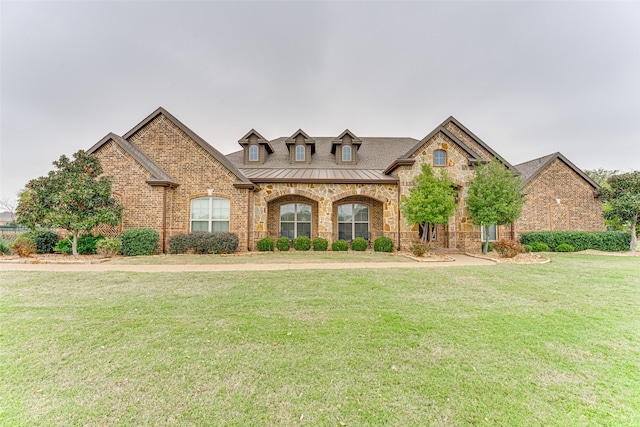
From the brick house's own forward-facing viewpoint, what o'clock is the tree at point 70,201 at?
The tree is roughly at 2 o'clock from the brick house.

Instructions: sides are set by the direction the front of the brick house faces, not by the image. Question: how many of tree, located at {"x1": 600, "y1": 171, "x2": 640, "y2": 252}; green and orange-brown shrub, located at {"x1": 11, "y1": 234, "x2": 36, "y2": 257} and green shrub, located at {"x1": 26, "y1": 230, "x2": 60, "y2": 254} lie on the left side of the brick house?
1

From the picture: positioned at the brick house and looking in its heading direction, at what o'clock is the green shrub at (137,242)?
The green shrub is roughly at 2 o'clock from the brick house.

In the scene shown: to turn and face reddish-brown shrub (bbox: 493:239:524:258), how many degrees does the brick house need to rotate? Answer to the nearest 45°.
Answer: approximately 90° to its left

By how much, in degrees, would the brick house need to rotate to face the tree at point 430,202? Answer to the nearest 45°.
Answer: approximately 90° to its left

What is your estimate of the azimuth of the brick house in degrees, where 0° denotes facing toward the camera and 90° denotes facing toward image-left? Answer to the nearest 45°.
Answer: approximately 0°

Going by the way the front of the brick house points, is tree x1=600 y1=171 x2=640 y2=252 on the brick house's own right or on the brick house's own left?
on the brick house's own left

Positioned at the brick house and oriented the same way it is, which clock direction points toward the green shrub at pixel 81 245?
The green shrub is roughly at 2 o'clock from the brick house.

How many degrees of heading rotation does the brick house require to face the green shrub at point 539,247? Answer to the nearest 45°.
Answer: approximately 90° to its left

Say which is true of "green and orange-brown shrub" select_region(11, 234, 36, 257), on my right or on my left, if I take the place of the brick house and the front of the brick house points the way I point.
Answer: on my right

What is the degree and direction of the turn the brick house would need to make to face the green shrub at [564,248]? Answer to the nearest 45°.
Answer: approximately 90° to its left
